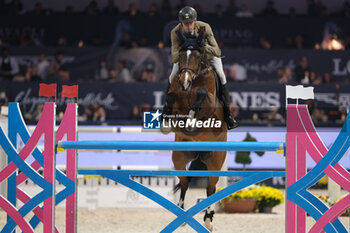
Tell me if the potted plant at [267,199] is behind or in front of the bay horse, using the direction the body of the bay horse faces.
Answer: behind

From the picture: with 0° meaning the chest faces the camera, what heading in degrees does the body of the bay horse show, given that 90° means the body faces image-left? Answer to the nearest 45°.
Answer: approximately 0°

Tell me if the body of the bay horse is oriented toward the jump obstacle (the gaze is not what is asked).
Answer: yes
